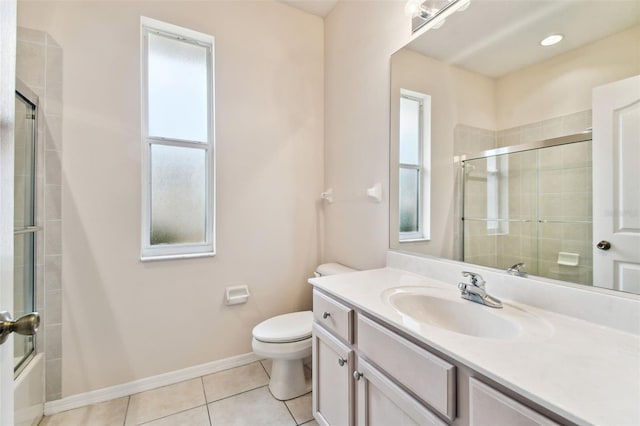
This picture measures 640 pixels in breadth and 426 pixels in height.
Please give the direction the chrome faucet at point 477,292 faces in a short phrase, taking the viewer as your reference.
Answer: facing the viewer and to the left of the viewer

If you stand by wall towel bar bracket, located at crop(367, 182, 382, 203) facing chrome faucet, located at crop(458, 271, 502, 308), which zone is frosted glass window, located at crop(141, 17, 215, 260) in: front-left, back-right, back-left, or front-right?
back-right

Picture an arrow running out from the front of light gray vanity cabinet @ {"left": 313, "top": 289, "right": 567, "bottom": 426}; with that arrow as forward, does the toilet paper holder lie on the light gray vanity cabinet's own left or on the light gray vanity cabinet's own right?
on the light gray vanity cabinet's own right

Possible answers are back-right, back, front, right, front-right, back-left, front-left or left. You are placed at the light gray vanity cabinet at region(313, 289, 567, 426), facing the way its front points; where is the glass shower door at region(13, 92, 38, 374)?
front-right

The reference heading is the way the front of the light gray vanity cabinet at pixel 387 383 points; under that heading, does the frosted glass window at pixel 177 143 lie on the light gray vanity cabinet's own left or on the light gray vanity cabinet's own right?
on the light gray vanity cabinet's own right

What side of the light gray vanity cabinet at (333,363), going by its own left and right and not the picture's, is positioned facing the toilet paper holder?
right

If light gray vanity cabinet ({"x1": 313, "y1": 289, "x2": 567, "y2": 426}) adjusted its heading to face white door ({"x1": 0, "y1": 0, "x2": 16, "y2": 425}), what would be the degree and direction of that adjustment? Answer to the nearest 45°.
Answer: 0° — it already faces it

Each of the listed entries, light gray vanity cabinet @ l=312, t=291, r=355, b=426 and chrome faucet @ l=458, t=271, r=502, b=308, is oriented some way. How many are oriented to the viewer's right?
0

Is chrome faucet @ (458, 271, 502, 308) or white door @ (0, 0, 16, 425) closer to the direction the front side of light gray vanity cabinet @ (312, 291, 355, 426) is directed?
the white door

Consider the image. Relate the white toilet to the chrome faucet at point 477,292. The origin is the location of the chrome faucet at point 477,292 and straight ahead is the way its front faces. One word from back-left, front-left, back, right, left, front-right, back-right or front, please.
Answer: front-right

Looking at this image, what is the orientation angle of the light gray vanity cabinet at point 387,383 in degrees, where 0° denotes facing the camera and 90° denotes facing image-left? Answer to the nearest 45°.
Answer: approximately 45°
